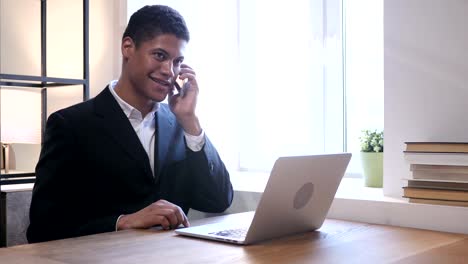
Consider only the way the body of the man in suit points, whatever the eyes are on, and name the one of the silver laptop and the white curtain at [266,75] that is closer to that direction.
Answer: the silver laptop

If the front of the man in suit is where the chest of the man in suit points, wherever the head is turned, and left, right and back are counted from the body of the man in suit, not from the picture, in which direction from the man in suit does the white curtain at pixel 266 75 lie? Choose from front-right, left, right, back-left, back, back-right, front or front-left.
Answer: left

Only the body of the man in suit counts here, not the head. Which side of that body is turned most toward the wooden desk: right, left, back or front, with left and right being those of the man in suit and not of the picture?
front

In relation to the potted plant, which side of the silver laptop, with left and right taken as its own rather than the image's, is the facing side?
right

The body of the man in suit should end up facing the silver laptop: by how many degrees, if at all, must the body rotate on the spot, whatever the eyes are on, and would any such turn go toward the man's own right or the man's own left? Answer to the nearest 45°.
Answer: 0° — they already face it

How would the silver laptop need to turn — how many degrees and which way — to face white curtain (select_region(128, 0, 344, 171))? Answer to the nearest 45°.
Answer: approximately 45° to its right

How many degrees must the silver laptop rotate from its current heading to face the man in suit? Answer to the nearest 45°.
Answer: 0° — it already faces them

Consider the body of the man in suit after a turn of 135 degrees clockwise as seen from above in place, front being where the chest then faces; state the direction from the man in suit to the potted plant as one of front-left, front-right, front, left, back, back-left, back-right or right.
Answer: back

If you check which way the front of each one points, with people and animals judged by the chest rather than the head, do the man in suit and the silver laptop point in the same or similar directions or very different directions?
very different directions

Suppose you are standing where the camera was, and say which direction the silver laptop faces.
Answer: facing away from the viewer and to the left of the viewer
